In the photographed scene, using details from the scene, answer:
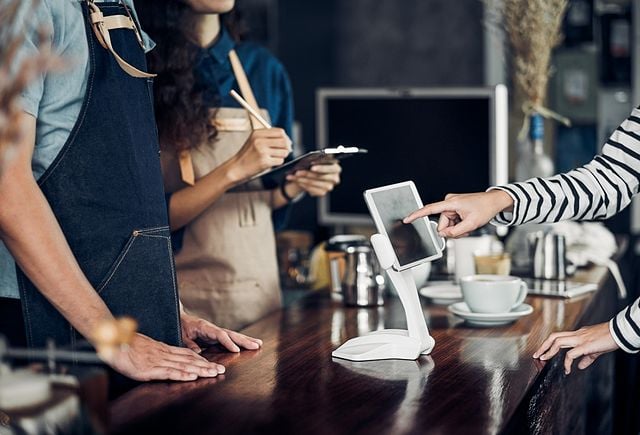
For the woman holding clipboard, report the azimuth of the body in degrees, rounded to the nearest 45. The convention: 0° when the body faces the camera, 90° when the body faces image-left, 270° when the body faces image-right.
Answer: approximately 315°

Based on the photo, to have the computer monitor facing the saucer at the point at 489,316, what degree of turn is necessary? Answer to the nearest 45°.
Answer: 0° — it already faces it

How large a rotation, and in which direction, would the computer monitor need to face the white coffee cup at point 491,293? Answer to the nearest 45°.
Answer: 0° — it already faces it

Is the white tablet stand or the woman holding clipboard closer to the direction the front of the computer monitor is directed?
the white tablet stand

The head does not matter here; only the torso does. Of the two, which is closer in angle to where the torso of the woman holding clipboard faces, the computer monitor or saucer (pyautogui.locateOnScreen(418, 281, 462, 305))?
the saucer

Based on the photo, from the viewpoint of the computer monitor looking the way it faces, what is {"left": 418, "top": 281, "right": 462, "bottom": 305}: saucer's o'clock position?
The saucer is roughly at 12 o'clock from the computer monitor.

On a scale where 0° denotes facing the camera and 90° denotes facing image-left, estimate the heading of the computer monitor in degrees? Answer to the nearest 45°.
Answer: approximately 0°

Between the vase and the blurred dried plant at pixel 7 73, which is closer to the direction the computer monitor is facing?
the blurred dried plant

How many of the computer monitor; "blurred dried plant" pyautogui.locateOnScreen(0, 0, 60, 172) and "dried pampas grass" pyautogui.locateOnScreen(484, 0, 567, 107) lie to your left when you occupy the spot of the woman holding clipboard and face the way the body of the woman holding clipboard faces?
2
